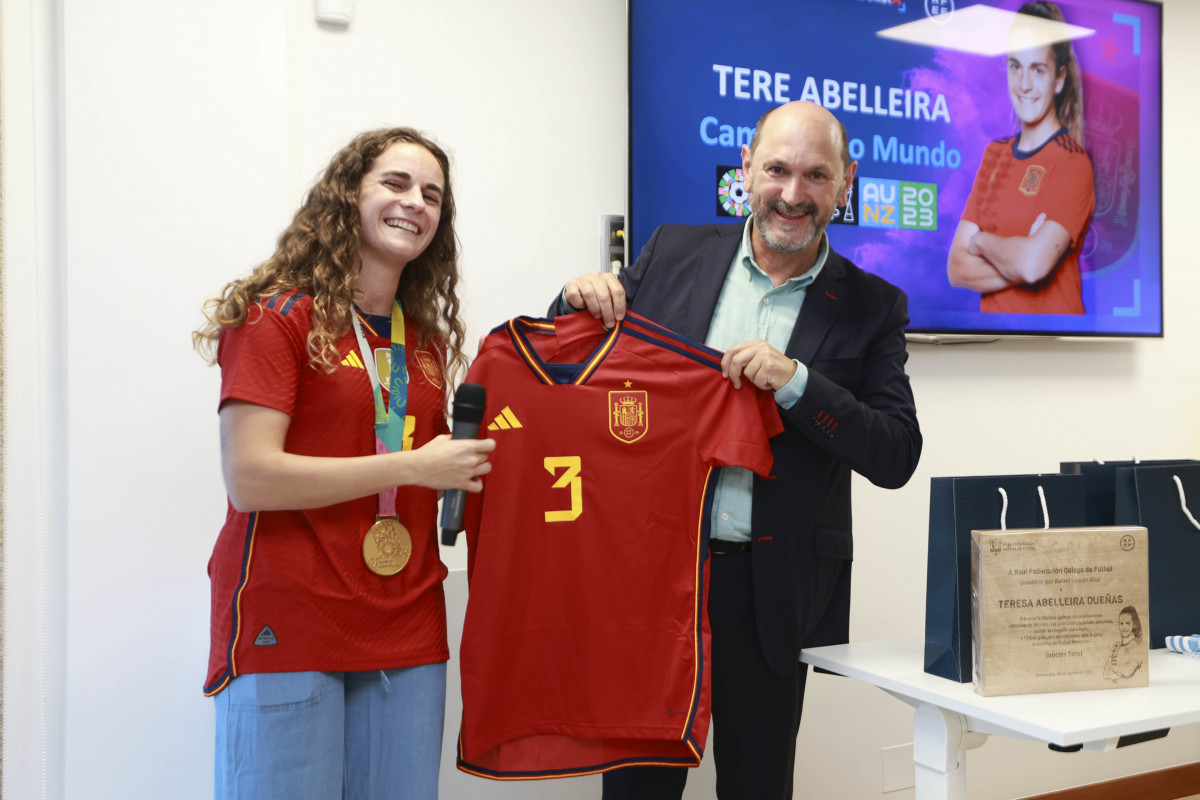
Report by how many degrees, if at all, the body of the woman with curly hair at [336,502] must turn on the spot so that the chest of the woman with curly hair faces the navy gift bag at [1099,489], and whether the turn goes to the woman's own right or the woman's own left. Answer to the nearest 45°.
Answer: approximately 45° to the woman's own left

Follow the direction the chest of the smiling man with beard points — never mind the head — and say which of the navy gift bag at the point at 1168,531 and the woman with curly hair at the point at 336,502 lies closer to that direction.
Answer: the woman with curly hair

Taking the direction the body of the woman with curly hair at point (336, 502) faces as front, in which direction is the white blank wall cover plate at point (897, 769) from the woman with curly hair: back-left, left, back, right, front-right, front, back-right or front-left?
left

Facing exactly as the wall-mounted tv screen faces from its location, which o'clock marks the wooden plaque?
The wooden plaque is roughly at 12 o'clock from the wall-mounted tv screen.

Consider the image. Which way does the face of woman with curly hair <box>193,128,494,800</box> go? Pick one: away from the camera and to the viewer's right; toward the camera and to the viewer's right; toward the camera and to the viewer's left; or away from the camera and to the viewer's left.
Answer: toward the camera and to the viewer's right

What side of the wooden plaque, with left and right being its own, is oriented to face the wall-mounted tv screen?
back
